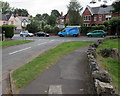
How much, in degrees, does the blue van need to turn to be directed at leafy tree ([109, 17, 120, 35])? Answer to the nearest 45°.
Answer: approximately 180°

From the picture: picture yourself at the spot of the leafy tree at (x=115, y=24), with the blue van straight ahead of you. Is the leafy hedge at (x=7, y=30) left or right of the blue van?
left

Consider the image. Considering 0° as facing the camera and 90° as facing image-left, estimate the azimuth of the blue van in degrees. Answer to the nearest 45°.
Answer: approximately 90°

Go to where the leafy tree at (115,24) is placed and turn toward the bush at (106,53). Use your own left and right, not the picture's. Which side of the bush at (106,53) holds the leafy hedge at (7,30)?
right

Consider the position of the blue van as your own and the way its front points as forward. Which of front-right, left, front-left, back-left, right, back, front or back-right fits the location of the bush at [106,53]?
left

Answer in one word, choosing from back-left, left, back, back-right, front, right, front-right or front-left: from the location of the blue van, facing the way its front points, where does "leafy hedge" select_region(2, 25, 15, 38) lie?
front-left

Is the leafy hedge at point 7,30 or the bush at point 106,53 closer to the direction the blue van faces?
the leafy hedge
